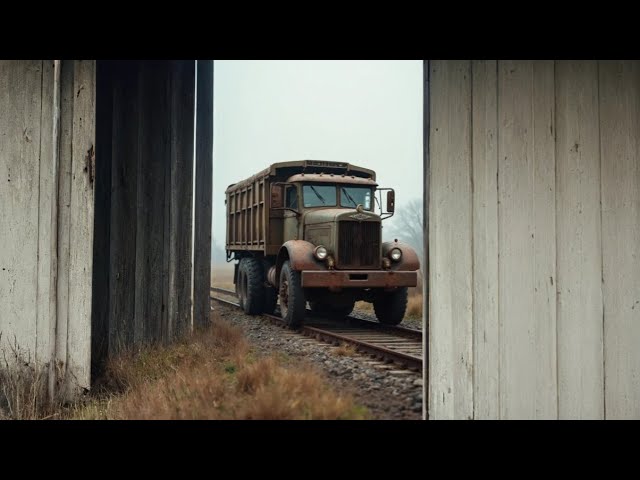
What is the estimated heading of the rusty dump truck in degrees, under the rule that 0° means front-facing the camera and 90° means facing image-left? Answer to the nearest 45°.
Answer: approximately 315°
